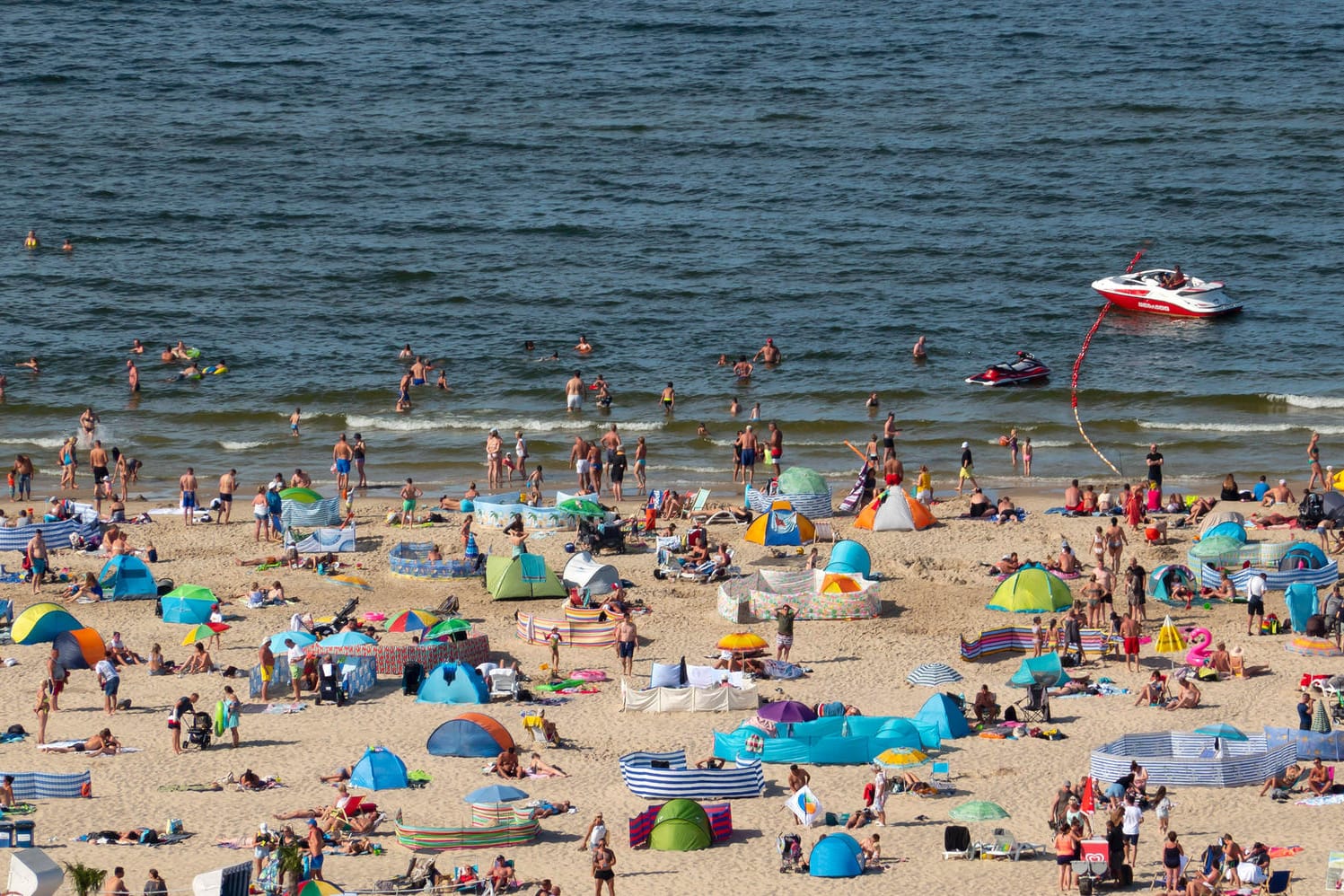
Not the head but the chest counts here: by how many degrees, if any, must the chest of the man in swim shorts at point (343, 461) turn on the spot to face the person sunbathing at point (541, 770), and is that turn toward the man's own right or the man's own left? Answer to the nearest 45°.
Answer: approximately 180°

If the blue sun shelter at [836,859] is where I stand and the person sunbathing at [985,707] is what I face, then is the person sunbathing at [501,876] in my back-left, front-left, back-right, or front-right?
back-left

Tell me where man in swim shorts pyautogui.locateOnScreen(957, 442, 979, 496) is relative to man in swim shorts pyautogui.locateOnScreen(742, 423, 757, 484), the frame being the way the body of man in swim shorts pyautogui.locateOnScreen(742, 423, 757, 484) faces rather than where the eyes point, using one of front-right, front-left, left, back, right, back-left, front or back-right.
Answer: right

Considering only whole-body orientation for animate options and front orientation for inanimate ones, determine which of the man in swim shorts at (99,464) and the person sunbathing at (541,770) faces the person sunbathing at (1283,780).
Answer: the person sunbathing at (541,770)

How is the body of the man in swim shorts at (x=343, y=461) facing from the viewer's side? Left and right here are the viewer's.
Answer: facing away from the viewer

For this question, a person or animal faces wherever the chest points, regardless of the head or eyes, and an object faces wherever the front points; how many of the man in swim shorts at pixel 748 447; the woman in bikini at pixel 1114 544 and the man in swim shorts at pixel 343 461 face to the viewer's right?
0

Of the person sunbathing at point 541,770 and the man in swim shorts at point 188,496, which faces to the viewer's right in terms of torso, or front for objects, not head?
the person sunbathing

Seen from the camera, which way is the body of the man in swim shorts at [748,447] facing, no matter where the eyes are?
away from the camera

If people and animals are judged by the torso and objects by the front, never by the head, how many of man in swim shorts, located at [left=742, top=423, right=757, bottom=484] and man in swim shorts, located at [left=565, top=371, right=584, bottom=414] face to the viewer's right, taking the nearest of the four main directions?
0

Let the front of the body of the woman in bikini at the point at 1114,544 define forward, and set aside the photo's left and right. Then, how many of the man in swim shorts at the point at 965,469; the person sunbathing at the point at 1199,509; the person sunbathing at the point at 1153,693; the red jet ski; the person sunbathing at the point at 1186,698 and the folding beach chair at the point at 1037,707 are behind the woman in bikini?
3

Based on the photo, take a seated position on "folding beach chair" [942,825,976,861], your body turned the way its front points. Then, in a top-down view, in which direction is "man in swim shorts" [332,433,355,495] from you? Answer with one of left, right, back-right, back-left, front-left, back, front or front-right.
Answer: left
